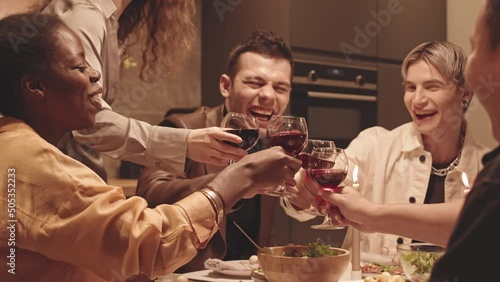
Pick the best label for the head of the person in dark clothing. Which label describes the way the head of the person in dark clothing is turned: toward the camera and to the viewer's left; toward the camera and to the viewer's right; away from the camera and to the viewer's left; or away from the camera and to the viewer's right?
away from the camera and to the viewer's left

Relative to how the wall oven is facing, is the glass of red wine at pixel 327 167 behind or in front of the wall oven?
in front

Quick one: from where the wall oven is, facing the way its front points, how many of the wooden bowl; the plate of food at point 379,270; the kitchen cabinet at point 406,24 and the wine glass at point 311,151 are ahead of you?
3

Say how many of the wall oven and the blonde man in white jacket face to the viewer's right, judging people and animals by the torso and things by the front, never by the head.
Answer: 0

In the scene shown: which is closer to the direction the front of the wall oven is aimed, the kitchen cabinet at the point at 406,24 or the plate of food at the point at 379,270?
the plate of food

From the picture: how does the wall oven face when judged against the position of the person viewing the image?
facing the viewer

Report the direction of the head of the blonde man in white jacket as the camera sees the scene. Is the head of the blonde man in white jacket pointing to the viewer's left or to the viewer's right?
to the viewer's left

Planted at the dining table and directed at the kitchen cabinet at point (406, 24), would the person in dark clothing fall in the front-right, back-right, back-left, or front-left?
back-right

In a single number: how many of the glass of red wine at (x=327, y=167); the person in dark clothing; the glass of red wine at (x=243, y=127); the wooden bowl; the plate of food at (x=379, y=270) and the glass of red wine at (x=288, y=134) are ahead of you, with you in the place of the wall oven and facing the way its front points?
6

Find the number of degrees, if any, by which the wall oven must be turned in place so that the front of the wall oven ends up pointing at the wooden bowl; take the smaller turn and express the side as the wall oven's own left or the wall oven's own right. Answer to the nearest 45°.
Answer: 0° — it already faces it

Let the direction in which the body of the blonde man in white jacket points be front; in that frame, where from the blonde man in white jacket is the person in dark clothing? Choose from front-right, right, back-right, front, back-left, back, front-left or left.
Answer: front-left

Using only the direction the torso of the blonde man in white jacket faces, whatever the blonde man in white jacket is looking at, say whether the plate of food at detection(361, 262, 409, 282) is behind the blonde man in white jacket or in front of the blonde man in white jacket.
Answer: in front

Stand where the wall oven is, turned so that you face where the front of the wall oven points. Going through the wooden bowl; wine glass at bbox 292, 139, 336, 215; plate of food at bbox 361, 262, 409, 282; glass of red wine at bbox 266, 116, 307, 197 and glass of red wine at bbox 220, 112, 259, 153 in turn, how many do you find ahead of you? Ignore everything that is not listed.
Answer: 5

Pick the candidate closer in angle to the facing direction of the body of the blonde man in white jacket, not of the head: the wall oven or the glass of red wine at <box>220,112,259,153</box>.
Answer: the glass of red wine

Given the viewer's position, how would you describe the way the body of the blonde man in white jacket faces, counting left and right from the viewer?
facing the viewer and to the left of the viewer
